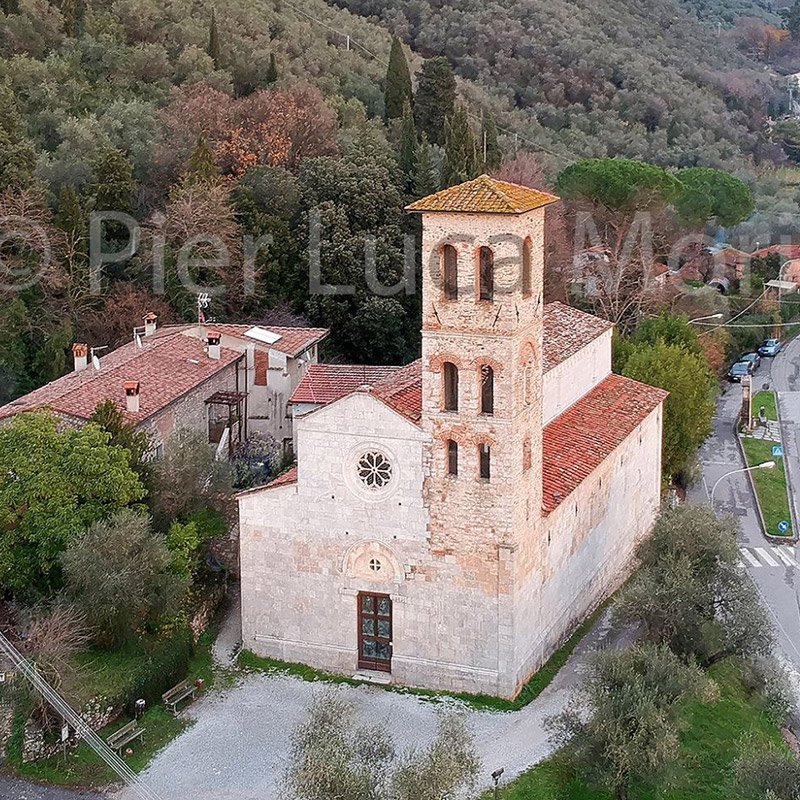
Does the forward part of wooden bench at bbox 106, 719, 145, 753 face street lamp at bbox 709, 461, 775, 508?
no

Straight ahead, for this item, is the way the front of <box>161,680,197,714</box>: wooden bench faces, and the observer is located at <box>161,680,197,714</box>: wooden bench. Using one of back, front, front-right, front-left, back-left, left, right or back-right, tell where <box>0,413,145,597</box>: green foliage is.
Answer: back

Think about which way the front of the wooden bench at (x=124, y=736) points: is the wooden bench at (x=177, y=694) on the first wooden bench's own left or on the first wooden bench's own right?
on the first wooden bench's own left

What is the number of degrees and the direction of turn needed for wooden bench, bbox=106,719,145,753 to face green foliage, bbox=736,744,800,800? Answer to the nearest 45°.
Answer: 0° — it already faces it

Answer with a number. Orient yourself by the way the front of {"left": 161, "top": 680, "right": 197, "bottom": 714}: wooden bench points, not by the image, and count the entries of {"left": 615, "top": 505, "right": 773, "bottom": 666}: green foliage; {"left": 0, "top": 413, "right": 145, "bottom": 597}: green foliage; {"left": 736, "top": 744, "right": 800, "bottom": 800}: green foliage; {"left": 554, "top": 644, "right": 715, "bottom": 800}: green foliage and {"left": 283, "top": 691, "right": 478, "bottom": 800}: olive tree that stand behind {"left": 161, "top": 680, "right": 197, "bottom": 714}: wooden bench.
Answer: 1

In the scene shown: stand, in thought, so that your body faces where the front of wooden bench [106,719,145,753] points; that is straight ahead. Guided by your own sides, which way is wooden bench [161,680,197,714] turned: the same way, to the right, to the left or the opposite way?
the same way

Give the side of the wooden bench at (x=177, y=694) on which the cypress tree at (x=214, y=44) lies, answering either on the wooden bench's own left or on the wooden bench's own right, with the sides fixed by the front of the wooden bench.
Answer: on the wooden bench's own left

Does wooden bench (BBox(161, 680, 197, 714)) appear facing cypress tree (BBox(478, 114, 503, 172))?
no

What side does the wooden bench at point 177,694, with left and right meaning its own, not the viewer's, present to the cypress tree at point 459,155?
left

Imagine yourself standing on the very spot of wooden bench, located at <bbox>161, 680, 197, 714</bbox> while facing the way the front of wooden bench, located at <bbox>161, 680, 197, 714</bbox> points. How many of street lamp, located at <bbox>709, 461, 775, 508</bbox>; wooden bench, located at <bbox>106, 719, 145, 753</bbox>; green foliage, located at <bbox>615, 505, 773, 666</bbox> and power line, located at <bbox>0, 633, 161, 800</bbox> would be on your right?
2

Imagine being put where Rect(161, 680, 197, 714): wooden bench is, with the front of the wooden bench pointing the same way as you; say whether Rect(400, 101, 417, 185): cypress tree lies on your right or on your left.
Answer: on your left

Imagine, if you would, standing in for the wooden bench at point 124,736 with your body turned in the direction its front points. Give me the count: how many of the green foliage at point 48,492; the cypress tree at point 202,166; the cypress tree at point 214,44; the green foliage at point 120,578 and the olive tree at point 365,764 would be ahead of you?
1

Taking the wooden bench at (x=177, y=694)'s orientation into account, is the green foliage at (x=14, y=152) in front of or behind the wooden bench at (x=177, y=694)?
behind

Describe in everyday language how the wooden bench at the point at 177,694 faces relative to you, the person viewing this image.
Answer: facing the viewer and to the right of the viewer

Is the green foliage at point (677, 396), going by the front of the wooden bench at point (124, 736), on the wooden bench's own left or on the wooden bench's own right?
on the wooden bench's own left

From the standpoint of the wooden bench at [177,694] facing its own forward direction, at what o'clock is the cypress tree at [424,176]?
The cypress tree is roughly at 8 o'clock from the wooden bench.

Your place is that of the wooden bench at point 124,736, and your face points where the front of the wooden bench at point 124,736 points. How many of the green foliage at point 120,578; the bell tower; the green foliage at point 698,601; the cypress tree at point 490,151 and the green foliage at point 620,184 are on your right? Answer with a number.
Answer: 0
